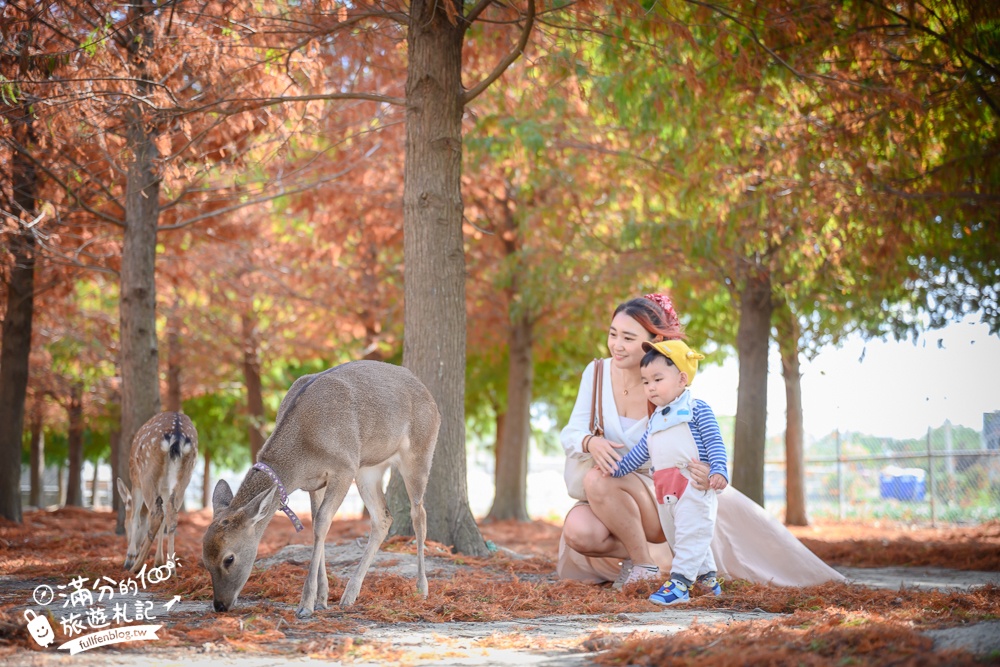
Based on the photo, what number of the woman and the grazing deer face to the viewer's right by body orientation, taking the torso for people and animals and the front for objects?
0

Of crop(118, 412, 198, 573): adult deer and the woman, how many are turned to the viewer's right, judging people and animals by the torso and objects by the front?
0

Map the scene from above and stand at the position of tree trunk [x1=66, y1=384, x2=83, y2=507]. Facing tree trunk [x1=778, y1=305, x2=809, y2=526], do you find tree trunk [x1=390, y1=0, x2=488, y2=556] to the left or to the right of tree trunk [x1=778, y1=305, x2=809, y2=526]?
right

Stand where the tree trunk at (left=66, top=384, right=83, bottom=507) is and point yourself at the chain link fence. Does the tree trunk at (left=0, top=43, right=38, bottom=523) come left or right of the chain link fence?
right

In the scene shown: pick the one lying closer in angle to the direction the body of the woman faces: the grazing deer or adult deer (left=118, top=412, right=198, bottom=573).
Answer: the grazing deer

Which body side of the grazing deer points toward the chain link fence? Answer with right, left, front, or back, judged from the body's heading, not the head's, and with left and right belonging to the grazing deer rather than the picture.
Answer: back

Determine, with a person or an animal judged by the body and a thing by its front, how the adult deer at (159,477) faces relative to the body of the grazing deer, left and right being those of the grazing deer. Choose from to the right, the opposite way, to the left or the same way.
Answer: to the right

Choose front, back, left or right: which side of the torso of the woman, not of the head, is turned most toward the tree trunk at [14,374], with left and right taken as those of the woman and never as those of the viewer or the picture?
right

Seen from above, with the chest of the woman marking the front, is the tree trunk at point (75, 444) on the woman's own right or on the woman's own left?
on the woman's own right

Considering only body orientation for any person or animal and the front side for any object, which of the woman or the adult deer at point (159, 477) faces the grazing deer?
the woman

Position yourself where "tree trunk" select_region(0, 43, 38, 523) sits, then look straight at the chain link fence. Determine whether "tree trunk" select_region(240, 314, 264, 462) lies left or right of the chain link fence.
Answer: left
